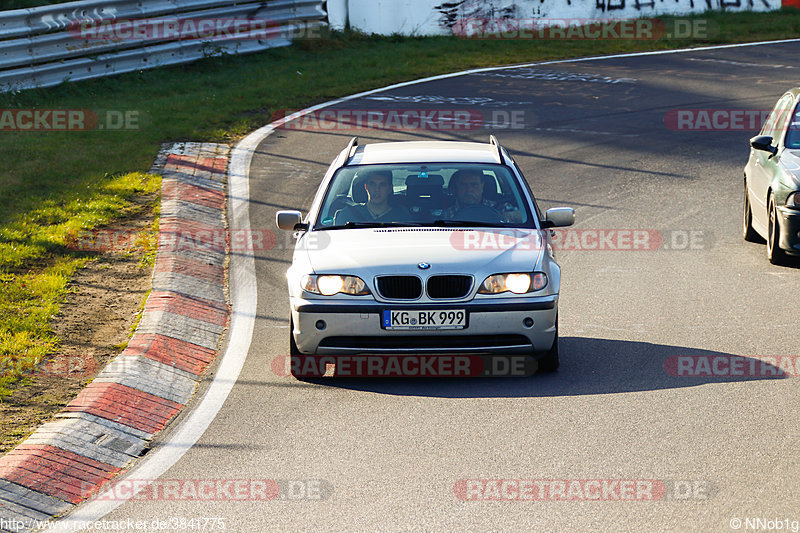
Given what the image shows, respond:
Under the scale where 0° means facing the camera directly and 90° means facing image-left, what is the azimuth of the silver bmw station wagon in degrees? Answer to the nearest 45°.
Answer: approximately 0°

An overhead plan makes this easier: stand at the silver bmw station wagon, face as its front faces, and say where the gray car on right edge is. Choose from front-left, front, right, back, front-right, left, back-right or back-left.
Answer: back-left

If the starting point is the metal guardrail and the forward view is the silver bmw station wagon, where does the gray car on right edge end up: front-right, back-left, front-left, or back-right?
front-left

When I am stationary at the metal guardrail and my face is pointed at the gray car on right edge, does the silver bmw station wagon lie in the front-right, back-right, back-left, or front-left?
front-right

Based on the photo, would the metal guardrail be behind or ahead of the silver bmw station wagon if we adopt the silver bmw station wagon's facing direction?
behind
